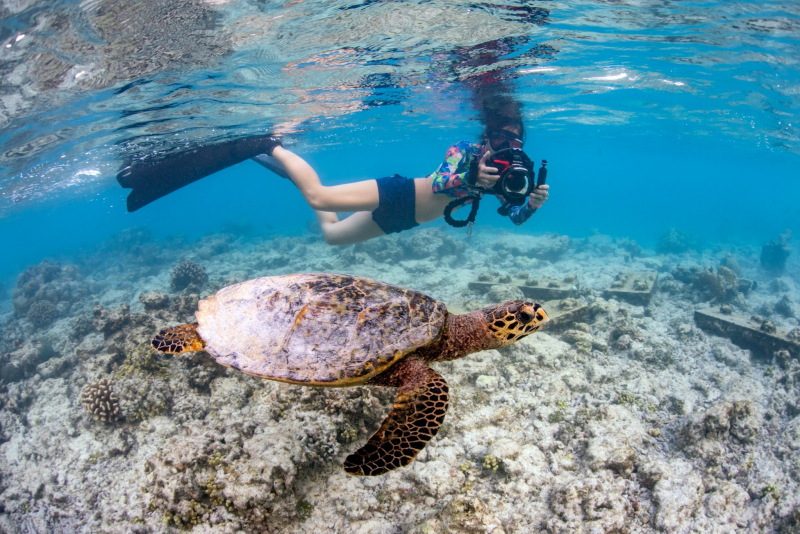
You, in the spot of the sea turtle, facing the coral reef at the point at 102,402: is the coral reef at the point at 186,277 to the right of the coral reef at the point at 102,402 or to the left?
right

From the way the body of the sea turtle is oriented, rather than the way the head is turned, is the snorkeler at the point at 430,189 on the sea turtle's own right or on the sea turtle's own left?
on the sea turtle's own left

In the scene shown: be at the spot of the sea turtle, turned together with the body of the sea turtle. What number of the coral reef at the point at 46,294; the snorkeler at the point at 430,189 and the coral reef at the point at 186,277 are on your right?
0

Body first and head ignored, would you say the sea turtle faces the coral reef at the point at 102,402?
no

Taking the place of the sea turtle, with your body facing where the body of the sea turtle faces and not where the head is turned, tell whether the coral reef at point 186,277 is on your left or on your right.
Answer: on your left

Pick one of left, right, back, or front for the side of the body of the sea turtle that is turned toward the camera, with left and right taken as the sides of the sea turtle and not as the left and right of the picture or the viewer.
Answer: right

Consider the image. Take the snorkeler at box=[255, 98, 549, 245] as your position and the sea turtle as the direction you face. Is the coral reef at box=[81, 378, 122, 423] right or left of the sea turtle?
right

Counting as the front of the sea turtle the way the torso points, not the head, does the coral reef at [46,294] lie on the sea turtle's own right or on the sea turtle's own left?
on the sea turtle's own left

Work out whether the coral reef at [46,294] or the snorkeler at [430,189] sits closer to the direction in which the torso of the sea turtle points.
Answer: the snorkeler

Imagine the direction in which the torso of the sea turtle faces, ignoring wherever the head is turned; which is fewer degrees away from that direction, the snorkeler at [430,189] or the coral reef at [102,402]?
the snorkeler
